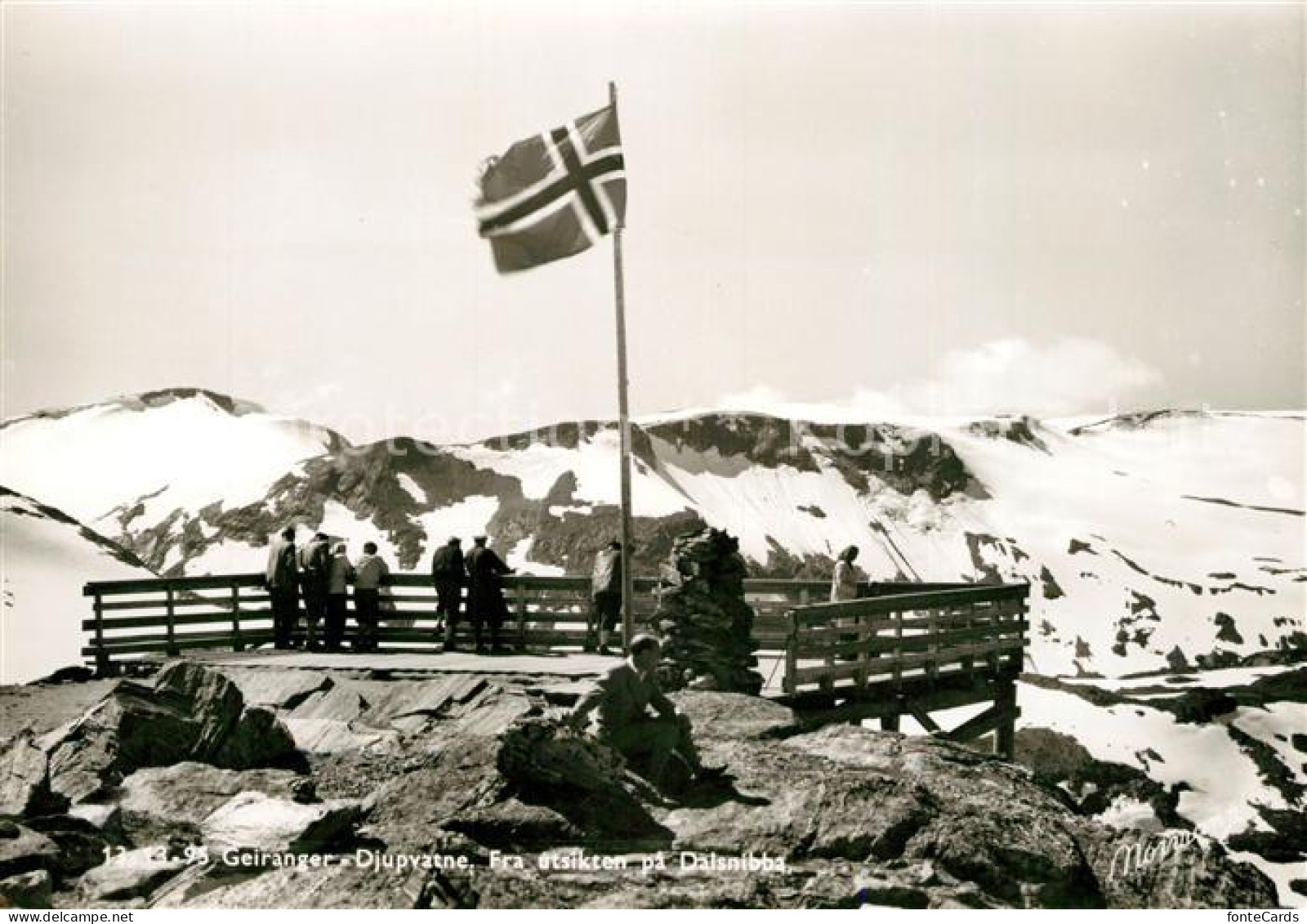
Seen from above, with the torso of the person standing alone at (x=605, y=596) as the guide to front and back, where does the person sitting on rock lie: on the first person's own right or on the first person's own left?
on the first person's own right

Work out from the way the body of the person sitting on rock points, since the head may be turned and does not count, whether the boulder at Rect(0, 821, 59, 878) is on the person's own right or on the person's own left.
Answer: on the person's own right

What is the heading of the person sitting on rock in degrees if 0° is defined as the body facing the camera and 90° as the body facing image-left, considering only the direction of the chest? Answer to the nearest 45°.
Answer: approximately 315°

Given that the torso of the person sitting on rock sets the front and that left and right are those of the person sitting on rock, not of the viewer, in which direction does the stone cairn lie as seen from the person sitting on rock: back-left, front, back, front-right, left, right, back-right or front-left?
back-left

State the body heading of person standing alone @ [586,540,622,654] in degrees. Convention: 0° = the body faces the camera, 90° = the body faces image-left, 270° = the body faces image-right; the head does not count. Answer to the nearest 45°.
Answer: approximately 225°

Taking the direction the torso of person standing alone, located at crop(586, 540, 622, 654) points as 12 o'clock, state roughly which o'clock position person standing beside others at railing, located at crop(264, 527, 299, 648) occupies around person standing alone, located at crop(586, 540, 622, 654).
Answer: person standing beside others at railing, located at crop(264, 527, 299, 648) is roughly at 8 o'clock from person standing alone, located at crop(586, 540, 622, 654).
